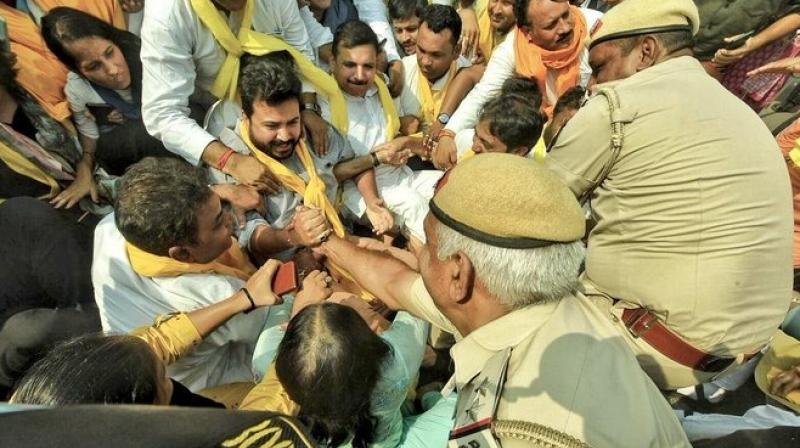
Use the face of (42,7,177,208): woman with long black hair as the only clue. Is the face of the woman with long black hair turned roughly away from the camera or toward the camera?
toward the camera

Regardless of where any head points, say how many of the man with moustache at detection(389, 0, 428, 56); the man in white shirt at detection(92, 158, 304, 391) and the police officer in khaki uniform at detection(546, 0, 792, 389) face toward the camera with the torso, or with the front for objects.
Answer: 1

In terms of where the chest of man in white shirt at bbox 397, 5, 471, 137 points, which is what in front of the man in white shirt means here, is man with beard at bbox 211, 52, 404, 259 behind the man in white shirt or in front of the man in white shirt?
in front

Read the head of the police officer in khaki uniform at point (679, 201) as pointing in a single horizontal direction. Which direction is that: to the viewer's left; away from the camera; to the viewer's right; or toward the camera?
to the viewer's left

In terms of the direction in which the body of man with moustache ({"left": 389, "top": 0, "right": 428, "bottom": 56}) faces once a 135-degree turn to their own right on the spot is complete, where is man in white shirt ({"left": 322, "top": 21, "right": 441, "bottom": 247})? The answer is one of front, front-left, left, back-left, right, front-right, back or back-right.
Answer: back-left

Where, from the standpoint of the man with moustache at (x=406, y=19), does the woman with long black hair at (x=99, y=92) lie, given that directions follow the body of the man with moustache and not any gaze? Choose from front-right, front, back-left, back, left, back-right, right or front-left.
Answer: front-right

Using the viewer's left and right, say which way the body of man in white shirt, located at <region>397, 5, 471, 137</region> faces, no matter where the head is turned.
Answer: facing the viewer and to the left of the viewer

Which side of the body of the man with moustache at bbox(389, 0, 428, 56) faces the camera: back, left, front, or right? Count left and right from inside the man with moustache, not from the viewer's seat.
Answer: front

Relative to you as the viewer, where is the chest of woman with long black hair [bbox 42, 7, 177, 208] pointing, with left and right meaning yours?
facing the viewer and to the right of the viewer

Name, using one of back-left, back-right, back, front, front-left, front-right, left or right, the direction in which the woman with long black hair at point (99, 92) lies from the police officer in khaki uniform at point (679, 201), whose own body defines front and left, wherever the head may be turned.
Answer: front-left

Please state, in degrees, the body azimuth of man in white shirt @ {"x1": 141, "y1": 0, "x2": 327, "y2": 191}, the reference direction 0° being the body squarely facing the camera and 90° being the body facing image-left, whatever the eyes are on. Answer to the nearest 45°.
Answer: approximately 315°

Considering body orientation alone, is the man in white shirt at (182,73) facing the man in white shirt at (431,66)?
no

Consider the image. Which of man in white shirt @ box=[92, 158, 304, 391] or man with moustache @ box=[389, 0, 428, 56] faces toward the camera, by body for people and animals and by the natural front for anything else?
the man with moustache

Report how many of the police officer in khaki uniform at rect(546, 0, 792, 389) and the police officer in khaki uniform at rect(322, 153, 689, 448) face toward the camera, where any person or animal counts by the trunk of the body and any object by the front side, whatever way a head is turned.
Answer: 0

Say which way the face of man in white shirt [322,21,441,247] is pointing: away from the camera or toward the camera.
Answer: toward the camera
